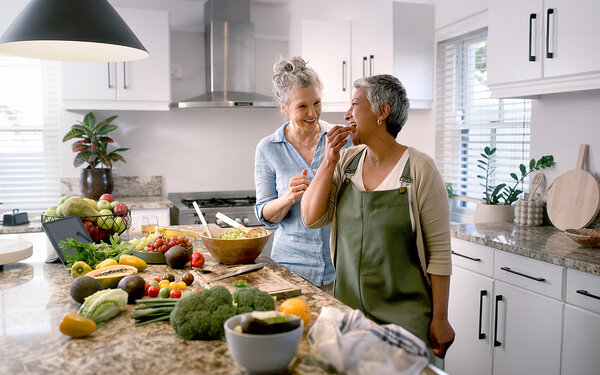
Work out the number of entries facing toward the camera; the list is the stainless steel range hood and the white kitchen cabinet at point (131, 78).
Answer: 2

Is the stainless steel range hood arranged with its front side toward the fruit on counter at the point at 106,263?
yes

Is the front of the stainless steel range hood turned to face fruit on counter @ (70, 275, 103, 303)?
yes

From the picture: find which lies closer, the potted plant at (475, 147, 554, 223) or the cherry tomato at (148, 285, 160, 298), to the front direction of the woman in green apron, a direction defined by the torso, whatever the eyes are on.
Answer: the cherry tomato

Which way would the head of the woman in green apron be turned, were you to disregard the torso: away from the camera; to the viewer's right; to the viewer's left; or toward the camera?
to the viewer's left

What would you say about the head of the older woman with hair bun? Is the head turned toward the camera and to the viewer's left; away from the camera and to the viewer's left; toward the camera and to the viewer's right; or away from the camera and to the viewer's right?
toward the camera and to the viewer's right

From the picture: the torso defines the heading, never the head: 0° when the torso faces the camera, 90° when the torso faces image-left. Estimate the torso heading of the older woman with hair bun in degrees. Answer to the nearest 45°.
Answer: approximately 315°

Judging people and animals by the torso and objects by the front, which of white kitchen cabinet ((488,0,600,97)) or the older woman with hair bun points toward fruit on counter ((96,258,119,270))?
the white kitchen cabinet

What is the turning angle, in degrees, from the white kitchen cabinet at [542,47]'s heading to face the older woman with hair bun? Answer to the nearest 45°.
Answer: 0° — it already faces them

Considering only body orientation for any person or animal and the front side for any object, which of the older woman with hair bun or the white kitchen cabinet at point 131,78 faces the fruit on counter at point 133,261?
the white kitchen cabinet
